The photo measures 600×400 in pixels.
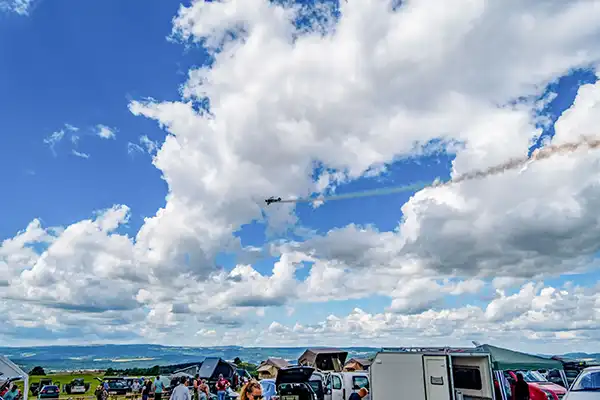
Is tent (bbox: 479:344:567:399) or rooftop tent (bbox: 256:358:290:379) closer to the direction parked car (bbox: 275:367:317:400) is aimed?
the rooftop tent

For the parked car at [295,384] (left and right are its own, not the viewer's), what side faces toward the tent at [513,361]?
right

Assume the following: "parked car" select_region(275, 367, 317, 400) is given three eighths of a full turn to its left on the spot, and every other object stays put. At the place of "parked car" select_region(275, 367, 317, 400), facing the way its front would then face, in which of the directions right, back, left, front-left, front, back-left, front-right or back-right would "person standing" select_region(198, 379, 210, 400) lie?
right

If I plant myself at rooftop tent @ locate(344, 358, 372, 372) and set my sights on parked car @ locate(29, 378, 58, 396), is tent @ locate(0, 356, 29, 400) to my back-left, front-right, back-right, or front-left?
front-left

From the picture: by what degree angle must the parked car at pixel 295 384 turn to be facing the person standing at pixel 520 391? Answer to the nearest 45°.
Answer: approximately 90° to its right

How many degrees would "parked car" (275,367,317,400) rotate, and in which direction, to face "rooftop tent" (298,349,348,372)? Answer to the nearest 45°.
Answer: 0° — it already faces it

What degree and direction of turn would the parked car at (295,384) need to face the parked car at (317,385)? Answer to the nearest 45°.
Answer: approximately 45° to its right

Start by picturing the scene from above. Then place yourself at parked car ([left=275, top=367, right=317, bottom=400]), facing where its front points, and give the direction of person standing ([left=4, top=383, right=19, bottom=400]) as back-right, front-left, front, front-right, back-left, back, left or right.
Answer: left

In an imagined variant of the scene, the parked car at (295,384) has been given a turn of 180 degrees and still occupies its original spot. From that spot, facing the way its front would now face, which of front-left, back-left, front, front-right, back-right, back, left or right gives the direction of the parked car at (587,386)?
front-left

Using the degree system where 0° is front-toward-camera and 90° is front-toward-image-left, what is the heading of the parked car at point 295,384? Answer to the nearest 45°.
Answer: approximately 180°

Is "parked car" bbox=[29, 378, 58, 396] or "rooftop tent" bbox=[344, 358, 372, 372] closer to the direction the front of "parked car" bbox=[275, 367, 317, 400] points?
the rooftop tent

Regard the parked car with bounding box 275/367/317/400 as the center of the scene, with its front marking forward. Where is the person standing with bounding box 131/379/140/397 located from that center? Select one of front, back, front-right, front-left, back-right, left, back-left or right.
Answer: front-left

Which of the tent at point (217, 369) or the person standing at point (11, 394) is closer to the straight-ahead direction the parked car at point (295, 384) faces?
the tent

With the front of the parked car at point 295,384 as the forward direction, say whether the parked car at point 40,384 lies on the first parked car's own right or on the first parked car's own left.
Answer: on the first parked car's own left

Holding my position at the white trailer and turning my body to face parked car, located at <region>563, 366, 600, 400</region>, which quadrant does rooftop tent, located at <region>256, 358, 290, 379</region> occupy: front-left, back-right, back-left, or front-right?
back-left

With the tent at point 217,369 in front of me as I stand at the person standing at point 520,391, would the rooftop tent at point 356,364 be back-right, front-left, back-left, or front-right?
front-right

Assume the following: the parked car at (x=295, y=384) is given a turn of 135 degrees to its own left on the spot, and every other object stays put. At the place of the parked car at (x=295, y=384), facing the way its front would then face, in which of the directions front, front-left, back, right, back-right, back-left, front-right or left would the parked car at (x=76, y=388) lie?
right
